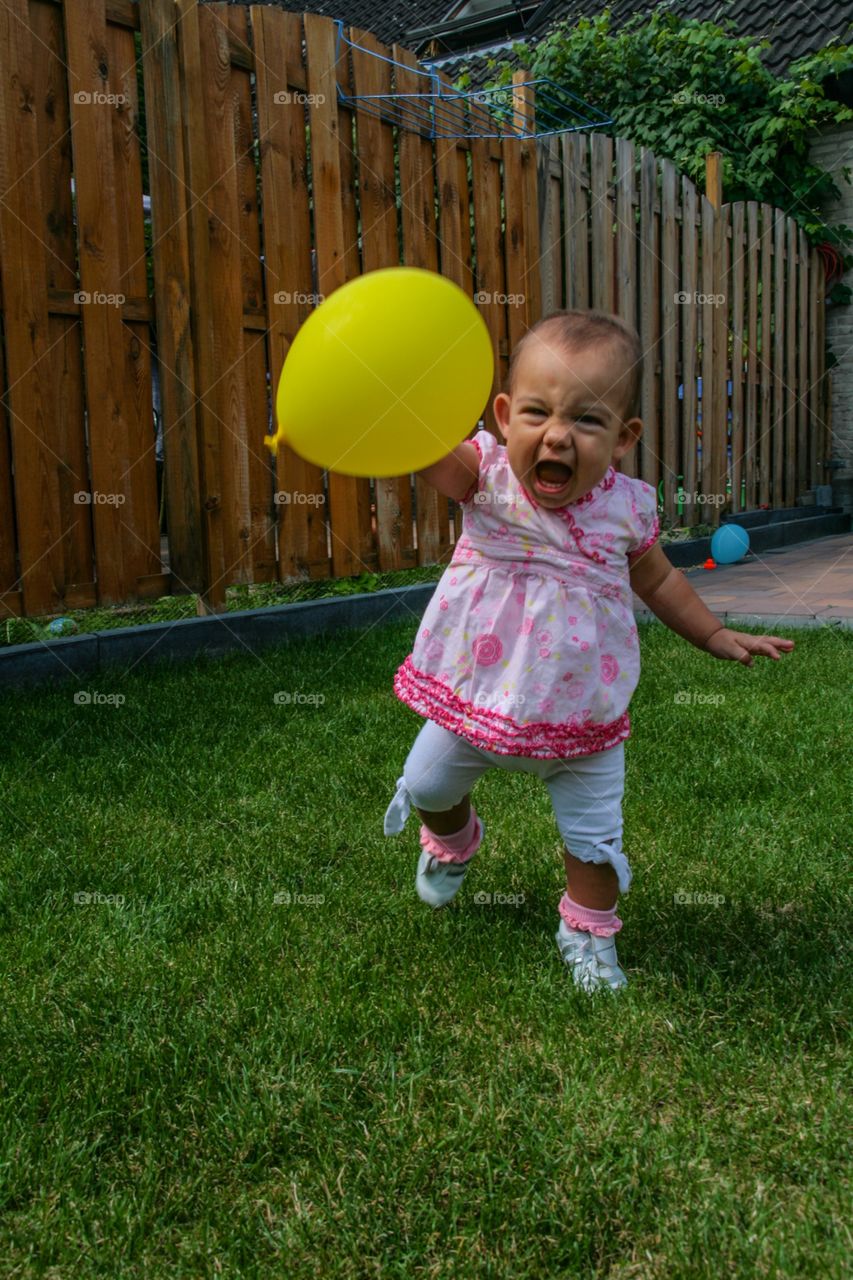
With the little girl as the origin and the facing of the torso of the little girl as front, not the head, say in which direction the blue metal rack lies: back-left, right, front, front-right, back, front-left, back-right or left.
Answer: back

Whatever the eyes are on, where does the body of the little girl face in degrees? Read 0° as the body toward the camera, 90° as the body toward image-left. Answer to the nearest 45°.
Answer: approximately 0°

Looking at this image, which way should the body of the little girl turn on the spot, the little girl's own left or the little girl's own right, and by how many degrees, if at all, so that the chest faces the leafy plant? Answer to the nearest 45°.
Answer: approximately 180°

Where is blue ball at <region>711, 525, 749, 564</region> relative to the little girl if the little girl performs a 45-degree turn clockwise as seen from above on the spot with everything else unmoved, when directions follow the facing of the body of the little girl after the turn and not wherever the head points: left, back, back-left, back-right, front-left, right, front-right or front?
back-right

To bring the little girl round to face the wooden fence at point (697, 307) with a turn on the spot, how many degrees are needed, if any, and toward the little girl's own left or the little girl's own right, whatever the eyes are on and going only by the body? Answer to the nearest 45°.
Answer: approximately 180°
